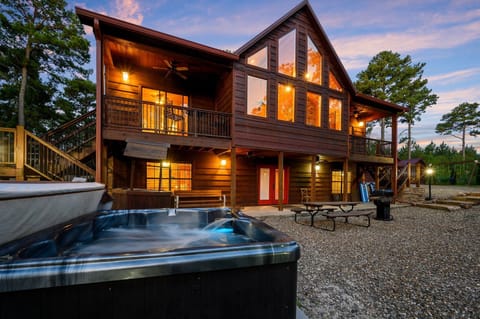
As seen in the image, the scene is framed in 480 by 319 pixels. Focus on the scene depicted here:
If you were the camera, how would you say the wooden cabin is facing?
facing the viewer and to the right of the viewer

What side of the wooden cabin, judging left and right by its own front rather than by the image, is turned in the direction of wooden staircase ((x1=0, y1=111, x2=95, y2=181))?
right

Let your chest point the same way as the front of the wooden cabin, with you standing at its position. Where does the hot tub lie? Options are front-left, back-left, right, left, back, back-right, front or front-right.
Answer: front-right
